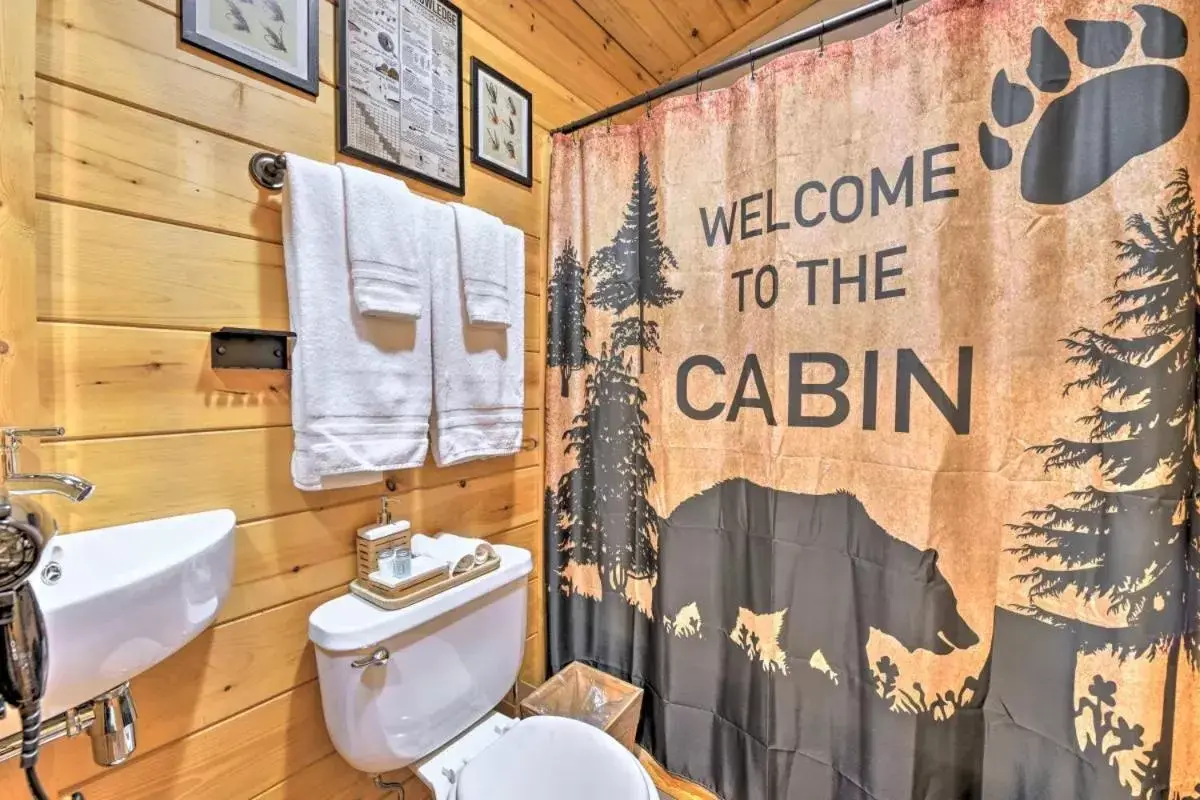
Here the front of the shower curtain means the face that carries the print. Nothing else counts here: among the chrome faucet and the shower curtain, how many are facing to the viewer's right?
1

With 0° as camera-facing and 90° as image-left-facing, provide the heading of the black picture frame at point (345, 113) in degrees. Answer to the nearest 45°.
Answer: approximately 315°

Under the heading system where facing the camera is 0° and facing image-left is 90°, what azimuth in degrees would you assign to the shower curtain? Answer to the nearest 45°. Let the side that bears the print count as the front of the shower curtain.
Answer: approximately 45°

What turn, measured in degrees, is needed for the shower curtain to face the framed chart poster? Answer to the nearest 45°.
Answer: approximately 45° to its right

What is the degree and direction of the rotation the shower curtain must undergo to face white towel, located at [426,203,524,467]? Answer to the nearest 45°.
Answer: approximately 45° to its right

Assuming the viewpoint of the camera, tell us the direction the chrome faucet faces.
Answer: facing to the right of the viewer
